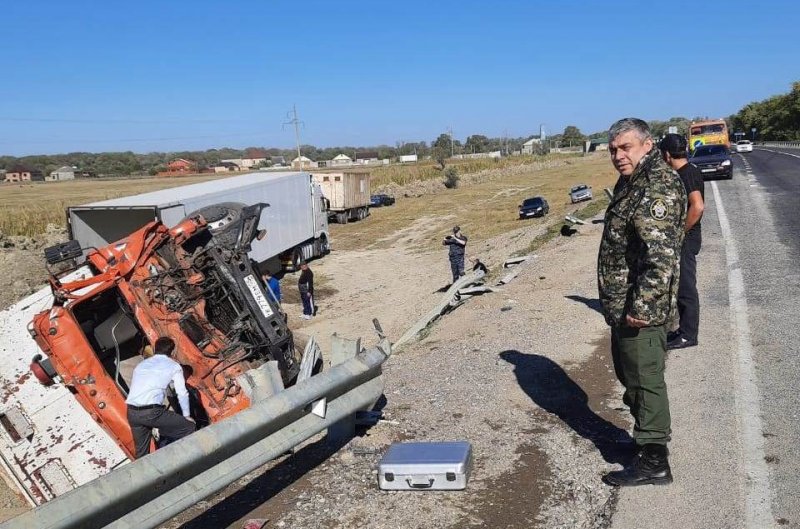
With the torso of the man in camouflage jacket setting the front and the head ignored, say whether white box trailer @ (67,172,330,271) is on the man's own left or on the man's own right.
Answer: on the man's own right

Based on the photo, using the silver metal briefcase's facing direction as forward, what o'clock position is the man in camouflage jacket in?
The man in camouflage jacket is roughly at 9 o'clock from the silver metal briefcase.

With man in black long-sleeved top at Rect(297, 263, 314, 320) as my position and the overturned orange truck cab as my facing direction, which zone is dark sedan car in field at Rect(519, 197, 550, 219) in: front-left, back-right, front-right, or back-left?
back-left

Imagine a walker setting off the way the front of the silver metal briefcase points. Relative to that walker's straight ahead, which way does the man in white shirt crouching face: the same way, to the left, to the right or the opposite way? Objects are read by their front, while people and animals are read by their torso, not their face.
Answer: the opposite way

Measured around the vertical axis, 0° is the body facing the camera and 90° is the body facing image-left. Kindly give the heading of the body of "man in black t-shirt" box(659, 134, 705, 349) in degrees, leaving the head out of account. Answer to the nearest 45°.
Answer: approximately 90°

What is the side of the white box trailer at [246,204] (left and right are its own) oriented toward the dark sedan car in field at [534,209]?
front

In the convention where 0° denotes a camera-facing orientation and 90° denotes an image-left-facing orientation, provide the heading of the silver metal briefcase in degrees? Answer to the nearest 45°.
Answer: approximately 0°

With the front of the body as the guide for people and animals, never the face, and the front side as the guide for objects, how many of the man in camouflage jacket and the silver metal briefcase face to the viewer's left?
1

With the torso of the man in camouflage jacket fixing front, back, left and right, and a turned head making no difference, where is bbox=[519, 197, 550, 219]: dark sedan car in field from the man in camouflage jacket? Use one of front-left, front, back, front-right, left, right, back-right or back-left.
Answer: right

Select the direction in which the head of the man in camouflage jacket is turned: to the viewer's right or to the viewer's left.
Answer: to the viewer's left
